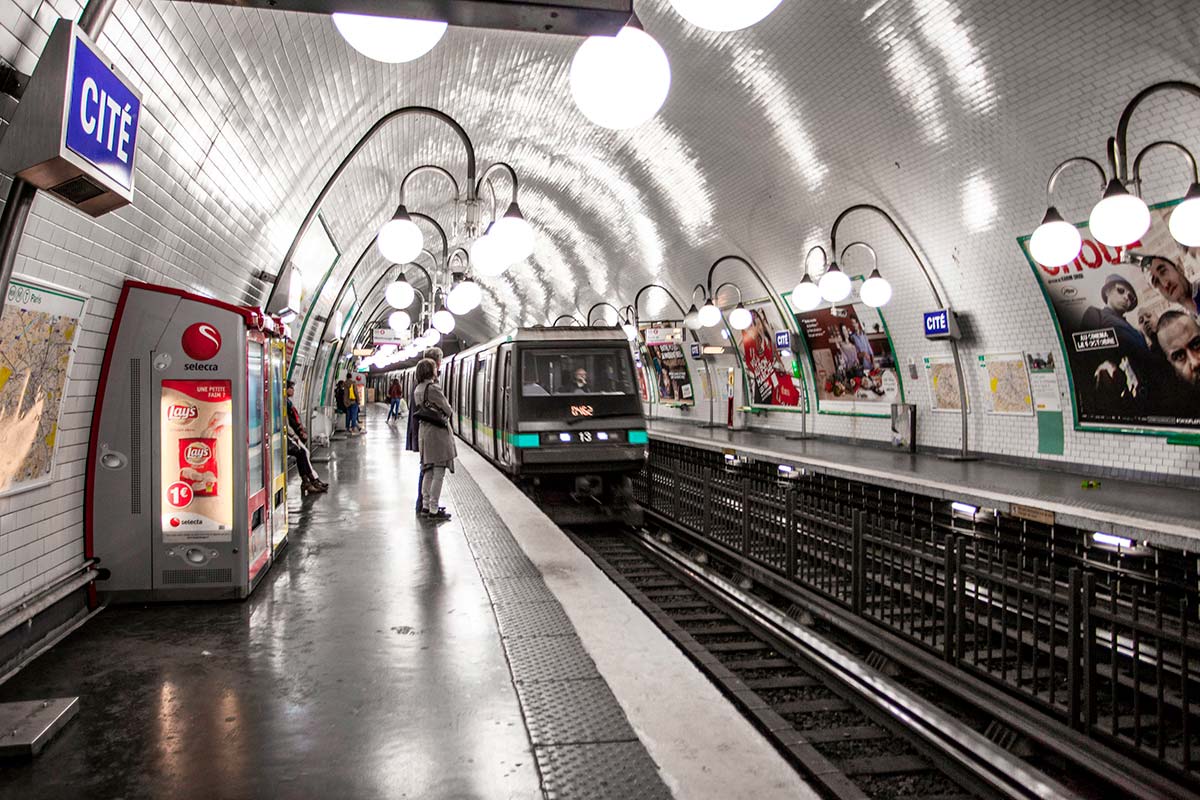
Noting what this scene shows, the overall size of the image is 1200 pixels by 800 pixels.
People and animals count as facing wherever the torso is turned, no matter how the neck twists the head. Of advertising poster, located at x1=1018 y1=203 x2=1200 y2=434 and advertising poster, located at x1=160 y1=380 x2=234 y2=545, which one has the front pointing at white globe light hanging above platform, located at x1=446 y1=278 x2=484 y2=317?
advertising poster, located at x1=1018 y1=203 x2=1200 y2=434

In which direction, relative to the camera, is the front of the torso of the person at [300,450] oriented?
to the viewer's right

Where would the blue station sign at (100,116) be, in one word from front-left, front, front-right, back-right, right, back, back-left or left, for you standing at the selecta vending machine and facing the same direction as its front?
right

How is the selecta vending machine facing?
to the viewer's right

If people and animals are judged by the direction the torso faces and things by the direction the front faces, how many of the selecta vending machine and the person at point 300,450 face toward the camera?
0

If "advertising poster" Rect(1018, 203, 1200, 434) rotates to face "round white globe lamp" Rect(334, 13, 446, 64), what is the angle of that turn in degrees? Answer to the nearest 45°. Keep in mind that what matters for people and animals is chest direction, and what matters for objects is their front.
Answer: approximately 45° to its left

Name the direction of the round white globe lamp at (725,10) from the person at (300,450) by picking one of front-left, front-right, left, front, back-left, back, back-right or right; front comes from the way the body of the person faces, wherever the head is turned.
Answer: right

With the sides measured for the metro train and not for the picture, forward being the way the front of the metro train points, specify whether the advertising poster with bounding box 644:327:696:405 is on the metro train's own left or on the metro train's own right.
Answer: on the metro train's own left

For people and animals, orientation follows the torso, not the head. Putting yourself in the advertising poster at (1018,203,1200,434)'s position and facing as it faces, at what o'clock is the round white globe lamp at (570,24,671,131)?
The round white globe lamp is roughly at 11 o'clock from the advertising poster.

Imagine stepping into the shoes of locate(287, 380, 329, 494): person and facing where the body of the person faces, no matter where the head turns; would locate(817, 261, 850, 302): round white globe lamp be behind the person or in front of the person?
in front

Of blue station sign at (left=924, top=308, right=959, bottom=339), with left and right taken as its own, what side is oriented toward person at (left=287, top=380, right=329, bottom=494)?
front

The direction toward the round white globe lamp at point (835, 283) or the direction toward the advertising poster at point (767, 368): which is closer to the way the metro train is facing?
the round white globe lamp
